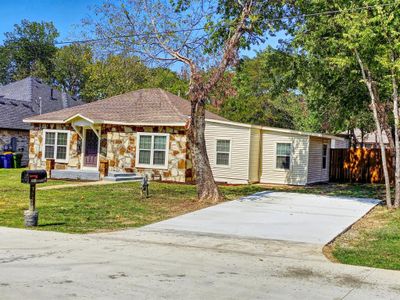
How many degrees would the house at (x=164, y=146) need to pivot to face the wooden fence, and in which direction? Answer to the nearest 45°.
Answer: approximately 135° to its left

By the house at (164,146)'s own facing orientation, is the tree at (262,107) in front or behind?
behind

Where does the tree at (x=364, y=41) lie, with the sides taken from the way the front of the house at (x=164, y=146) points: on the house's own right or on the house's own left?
on the house's own left

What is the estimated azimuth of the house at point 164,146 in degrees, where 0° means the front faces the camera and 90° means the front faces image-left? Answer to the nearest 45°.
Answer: approximately 45°

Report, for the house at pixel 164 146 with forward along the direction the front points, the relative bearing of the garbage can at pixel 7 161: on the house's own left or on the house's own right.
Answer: on the house's own right

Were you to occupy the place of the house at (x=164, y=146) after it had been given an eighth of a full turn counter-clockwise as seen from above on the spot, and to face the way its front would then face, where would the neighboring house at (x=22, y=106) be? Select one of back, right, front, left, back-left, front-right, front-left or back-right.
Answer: back-right

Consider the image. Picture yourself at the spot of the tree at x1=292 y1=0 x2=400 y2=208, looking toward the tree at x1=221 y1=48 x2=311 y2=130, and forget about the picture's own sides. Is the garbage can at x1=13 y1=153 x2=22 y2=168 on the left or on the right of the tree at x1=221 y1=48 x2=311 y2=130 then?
left

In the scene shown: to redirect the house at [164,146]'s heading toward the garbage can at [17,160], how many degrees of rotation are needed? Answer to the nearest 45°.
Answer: approximately 90° to its right

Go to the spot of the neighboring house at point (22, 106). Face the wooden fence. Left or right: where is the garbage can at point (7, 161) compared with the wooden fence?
right
